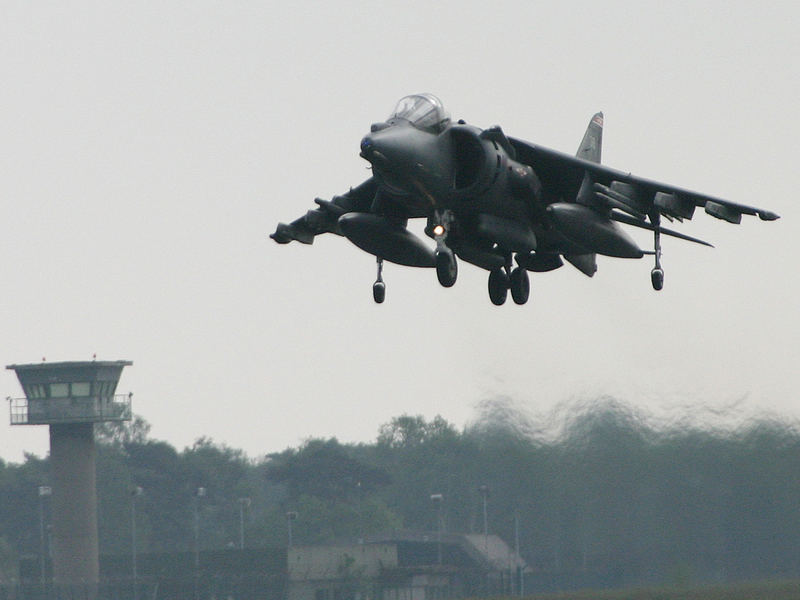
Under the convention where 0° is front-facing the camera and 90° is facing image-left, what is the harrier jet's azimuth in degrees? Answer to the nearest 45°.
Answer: approximately 45°
